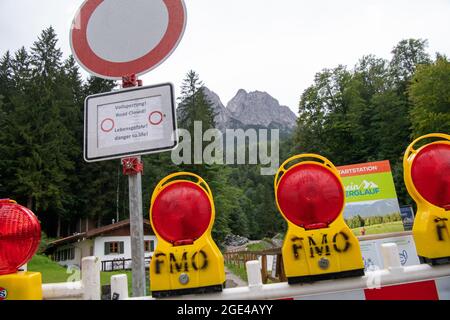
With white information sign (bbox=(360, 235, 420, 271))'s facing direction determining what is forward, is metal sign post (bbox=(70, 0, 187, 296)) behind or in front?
in front

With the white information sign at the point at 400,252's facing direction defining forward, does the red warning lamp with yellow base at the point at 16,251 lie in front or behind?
in front

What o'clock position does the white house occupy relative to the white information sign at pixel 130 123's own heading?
The white house is roughly at 6 o'clock from the white information sign.

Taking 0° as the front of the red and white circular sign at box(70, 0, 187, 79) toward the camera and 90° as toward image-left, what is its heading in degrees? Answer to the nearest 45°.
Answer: approximately 0°

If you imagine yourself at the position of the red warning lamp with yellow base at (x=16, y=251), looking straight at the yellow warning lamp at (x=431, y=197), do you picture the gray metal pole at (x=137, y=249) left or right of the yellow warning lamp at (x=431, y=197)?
left

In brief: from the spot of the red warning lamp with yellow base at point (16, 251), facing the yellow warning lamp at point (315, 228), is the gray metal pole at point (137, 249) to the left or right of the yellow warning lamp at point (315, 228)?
left

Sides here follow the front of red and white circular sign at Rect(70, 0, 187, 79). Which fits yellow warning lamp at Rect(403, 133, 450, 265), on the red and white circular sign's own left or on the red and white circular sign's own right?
on the red and white circular sign's own left

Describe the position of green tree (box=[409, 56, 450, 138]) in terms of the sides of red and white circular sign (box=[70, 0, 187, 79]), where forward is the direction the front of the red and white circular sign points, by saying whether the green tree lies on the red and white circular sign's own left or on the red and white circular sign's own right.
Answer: on the red and white circular sign's own left

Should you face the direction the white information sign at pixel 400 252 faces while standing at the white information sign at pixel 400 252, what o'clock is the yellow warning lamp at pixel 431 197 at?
The yellow warning lamp is roughly at 12 o'clock from the white information sign.
